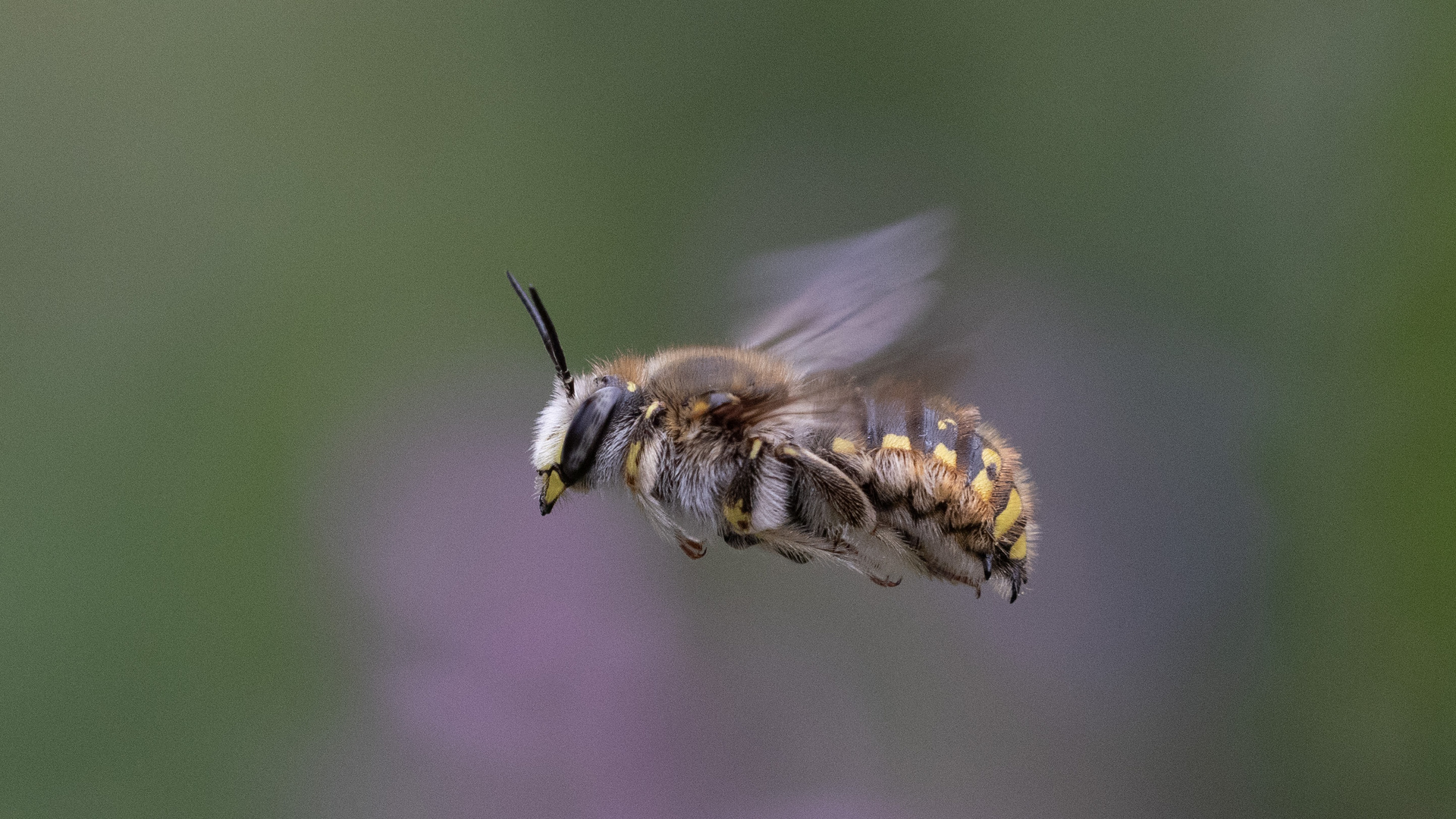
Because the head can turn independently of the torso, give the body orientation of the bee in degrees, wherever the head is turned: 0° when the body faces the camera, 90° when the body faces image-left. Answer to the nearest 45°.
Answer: approximately 90°
